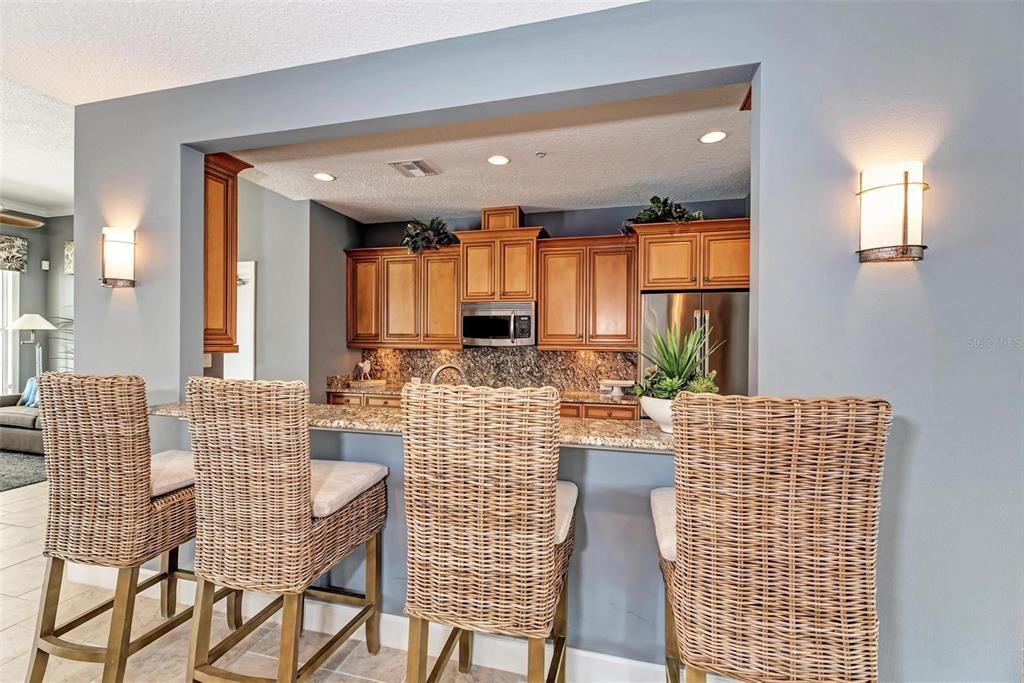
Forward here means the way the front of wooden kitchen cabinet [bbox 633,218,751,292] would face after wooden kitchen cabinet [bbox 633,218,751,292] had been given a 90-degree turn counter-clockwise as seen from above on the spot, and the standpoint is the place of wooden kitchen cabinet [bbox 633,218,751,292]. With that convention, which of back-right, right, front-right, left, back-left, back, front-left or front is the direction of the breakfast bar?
right

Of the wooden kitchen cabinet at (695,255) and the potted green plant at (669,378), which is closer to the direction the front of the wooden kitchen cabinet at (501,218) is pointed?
the potted green plant

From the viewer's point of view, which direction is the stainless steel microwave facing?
toward the camera

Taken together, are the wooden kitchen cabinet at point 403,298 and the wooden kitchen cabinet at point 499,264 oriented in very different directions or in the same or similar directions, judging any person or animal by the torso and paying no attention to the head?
same or similar directions

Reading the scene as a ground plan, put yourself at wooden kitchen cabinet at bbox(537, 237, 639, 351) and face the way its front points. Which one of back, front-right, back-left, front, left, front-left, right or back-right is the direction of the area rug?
right

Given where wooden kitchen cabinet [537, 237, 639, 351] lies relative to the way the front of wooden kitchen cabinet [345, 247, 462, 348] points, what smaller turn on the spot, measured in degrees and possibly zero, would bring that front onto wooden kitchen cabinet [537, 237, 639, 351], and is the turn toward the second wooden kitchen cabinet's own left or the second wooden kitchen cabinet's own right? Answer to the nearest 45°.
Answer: approximately 45° to the second wooden kitchen cabinet's own left

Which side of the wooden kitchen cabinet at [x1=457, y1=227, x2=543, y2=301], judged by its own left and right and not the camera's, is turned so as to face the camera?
front

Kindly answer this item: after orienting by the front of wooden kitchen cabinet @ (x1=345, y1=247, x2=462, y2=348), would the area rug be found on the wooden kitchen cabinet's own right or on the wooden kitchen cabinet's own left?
on the wooden kitchen cabinet's own right

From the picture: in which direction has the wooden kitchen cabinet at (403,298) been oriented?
toward the camera

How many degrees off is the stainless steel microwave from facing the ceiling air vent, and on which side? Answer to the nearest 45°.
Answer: approximately 45° to its right

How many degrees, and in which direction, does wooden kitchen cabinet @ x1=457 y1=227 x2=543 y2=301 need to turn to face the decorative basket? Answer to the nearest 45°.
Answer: approximately 90° to its right

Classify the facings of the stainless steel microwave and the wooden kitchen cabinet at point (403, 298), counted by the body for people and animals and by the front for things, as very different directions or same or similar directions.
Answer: same or similar directions

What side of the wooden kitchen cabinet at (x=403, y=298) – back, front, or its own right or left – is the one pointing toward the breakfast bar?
front

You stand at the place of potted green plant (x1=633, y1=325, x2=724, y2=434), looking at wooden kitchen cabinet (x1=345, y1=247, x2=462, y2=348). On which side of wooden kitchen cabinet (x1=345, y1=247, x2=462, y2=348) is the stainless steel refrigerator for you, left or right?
right

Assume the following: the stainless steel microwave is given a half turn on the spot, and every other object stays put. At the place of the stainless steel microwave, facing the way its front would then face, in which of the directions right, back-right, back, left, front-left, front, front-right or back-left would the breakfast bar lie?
back

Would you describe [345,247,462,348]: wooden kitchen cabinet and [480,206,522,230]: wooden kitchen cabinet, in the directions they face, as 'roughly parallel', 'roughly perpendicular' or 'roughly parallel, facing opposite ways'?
roughly parallel
